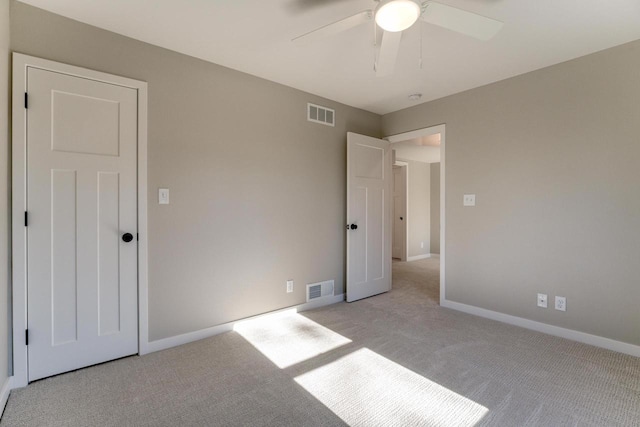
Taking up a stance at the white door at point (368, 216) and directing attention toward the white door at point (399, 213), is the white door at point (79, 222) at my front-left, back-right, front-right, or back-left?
back-left

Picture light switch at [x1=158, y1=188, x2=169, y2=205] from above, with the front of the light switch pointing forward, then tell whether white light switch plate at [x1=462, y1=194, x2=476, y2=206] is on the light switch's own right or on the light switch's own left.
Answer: on the light switch's own left

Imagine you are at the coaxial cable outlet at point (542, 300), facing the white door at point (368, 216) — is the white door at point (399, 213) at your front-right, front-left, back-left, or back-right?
front-right

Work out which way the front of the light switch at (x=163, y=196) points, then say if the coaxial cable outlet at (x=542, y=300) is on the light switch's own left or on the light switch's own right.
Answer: on the light switch's own left

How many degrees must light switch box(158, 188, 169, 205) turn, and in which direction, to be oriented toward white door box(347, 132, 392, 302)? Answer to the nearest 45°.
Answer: approximately 90° to its left

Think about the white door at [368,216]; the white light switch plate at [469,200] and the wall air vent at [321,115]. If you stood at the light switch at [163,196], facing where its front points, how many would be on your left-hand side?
3

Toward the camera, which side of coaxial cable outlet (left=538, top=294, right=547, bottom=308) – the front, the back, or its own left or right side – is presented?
front

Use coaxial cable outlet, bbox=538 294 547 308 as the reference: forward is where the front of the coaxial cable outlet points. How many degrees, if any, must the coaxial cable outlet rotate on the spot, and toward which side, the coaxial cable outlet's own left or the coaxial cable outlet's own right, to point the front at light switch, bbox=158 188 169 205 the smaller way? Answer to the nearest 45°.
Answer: approximately 45° to the coaxial cable outlet's own right

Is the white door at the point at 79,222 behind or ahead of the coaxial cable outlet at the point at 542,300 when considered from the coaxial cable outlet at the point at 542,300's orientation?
ahead

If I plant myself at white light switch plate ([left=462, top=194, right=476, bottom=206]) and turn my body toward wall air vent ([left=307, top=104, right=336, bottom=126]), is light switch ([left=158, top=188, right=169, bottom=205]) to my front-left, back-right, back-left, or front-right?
front-left

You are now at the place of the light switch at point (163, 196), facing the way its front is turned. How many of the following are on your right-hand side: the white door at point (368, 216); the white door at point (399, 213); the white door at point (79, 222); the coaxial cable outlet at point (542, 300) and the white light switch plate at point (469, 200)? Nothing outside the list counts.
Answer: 1

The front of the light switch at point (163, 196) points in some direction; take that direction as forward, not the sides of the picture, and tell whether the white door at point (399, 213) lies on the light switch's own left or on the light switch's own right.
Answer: on the light switch's own left

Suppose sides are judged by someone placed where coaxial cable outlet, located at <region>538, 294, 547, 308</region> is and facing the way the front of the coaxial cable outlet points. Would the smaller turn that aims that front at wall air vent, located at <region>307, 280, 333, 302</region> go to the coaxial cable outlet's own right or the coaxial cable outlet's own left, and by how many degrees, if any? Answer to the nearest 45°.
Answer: approximately 90° to the coaxial cable outlet's own right

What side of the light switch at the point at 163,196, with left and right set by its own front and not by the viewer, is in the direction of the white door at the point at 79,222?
right

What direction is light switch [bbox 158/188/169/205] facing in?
toward the camera

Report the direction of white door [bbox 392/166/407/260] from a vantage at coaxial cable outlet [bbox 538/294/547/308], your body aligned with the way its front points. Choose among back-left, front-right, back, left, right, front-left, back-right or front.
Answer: back-right

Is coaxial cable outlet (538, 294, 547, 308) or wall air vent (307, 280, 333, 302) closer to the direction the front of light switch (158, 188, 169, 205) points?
the coaxial cable outlet

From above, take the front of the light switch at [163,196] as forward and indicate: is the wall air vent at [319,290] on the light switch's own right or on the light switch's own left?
on the light switch's own left
